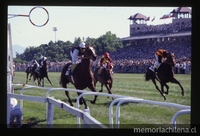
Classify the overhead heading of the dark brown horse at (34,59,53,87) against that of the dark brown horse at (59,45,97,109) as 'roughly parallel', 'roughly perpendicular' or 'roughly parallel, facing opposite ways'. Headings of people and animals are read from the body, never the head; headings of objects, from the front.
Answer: roughly parallel

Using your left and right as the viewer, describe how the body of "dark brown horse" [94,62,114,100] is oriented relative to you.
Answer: facing the viewer and to the right of the viewer

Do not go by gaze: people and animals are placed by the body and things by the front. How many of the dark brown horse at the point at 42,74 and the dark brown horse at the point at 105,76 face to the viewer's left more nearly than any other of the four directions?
0
